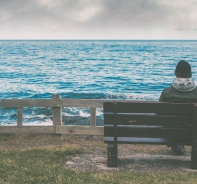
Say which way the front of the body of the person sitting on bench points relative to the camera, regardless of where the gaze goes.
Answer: away from the camera

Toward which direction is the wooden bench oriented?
away from the camera

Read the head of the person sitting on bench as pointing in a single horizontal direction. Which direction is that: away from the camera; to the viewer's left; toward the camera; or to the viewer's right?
away from the camera
